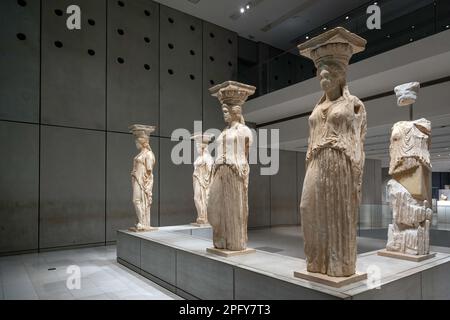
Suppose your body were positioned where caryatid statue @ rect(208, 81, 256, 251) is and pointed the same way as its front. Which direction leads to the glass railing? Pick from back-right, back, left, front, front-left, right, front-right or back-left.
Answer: back

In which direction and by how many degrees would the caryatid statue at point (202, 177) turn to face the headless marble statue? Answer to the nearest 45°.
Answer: approximately 90° to its left

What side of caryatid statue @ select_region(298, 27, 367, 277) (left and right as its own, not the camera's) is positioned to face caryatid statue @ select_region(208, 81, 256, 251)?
right

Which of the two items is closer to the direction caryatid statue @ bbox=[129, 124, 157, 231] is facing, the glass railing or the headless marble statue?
the headless marble statue

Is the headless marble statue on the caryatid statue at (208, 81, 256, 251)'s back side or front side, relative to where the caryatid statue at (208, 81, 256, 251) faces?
on the back side

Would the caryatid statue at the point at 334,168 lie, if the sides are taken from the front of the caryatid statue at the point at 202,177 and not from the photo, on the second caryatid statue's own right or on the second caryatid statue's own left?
on the second caryatid statue's own left

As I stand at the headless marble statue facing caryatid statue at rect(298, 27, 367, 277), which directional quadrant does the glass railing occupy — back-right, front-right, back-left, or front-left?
back-right

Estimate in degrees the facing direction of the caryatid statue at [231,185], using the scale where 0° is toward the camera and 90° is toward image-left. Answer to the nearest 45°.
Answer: approximately 45°

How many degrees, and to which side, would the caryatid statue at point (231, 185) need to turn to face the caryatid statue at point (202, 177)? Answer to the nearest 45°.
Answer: approximately 135° to its right
